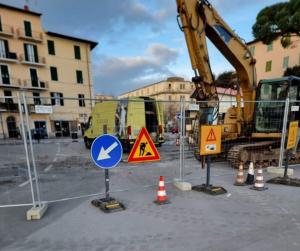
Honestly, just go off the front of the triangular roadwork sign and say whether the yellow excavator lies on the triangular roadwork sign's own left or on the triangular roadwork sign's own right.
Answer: on the triangular roadwork sign's own left

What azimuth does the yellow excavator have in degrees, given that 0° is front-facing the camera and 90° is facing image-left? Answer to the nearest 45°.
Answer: approximately 45°

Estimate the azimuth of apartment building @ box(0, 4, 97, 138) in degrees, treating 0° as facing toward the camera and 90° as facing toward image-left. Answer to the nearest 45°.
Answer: approximately 315°

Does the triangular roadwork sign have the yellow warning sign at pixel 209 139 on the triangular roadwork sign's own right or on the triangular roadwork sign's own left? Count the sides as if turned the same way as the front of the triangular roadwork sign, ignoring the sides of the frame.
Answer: on the triangular roadwork sign's own left
